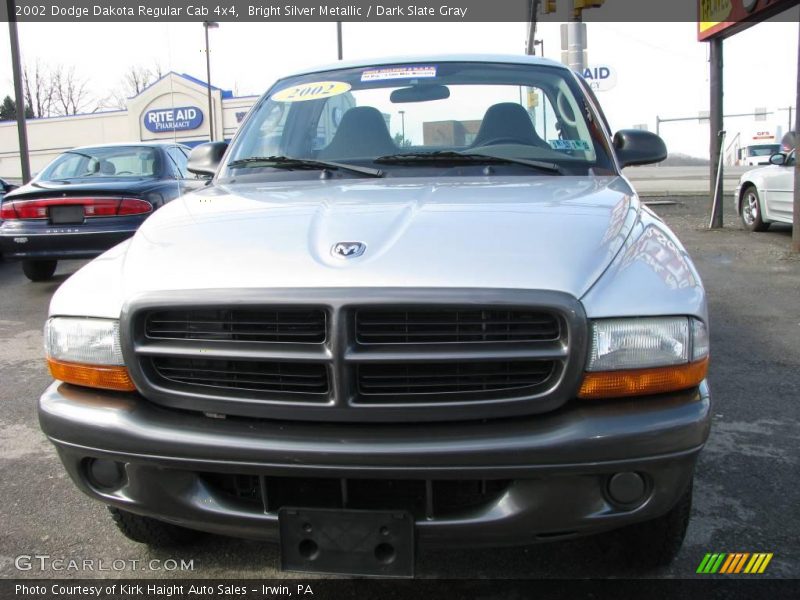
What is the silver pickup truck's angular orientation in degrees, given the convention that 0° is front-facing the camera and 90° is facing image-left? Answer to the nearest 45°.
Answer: approximately 0°

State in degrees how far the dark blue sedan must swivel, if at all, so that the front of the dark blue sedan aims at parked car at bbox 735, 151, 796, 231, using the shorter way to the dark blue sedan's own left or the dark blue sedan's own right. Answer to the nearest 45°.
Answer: approximately 45° to the dark blue sedan's own right

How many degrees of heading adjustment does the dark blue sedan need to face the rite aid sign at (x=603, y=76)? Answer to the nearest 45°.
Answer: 0° — it already faces it

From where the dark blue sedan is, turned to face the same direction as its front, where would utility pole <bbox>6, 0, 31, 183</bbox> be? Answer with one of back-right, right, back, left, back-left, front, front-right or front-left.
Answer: front-left

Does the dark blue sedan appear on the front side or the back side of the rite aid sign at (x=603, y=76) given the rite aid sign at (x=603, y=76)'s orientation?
on the front side

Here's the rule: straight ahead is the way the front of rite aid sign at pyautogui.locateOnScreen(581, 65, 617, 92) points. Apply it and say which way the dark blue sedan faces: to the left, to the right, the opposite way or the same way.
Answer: the opposite way

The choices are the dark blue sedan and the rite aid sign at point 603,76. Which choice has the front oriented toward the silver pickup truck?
the rite aid sign

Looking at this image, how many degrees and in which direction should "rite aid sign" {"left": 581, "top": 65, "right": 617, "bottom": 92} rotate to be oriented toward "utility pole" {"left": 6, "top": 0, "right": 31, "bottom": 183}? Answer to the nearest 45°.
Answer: approximately 45° to its right
